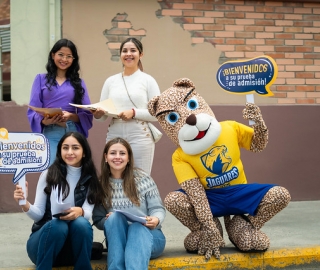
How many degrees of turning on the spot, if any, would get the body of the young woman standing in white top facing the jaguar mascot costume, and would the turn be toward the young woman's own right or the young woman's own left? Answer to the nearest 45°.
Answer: approximately 45° to the young woman's own left

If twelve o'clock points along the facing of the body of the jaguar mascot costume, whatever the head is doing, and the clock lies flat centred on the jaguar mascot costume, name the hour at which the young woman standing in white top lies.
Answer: The young woman standing in white top is roughly at 4 o'clock from the jaguar mascot costume.

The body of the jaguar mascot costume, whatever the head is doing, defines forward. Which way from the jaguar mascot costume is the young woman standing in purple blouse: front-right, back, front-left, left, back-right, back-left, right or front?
right

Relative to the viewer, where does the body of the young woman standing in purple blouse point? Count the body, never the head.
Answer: toward the camera

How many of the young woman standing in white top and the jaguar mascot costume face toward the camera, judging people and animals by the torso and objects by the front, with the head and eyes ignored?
2

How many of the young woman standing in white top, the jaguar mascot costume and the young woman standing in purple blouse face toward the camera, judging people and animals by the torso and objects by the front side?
3

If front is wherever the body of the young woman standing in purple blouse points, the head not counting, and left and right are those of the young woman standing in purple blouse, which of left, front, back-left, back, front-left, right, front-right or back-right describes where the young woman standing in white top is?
left

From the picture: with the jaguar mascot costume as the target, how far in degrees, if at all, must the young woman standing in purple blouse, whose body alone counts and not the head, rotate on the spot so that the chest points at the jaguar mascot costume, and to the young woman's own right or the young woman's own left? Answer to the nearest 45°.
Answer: approximately 45° to the young woman's own left

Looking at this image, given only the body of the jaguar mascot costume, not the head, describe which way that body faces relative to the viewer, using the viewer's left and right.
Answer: facing the viewer

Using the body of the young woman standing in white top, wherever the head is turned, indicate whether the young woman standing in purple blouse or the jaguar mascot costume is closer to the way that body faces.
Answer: the jaguar mascot costume
